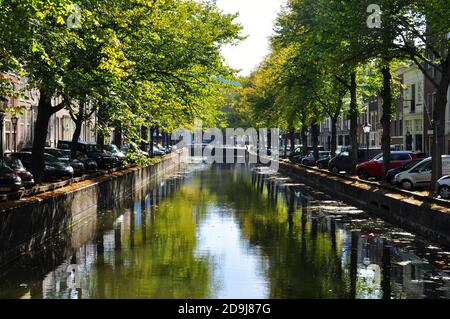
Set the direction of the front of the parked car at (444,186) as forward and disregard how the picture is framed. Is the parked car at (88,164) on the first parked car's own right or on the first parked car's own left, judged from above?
on the first parked car's own right

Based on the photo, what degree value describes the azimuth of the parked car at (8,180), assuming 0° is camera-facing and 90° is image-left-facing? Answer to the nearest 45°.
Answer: approximately 315°

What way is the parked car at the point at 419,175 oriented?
to the viewer's left

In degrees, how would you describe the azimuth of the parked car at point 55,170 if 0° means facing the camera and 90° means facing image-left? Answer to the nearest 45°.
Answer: approximately 315°

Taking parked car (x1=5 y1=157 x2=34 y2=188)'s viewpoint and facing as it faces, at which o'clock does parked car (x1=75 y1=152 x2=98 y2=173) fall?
parked car (x1=75 y1=152 x2=98 y2=173) is roughly at 8 o'clock from parked car (x1=5 y1=157 x2=34 y2=188).

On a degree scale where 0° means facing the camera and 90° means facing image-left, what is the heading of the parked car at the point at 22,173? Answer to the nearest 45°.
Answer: approximately 315°

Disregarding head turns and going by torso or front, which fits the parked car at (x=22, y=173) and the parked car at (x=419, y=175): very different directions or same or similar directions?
very different directions

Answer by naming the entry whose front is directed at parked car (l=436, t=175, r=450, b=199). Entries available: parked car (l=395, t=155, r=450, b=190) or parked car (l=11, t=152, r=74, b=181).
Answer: parked car (l=11, t=152, r=74, b=181)

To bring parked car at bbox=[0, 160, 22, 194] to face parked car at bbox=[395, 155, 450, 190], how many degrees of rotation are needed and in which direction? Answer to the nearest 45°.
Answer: approximately 45° to its left

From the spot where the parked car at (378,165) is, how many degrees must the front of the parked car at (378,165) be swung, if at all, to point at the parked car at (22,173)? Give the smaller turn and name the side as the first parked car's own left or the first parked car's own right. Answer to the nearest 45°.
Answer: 0° — it already faces it
